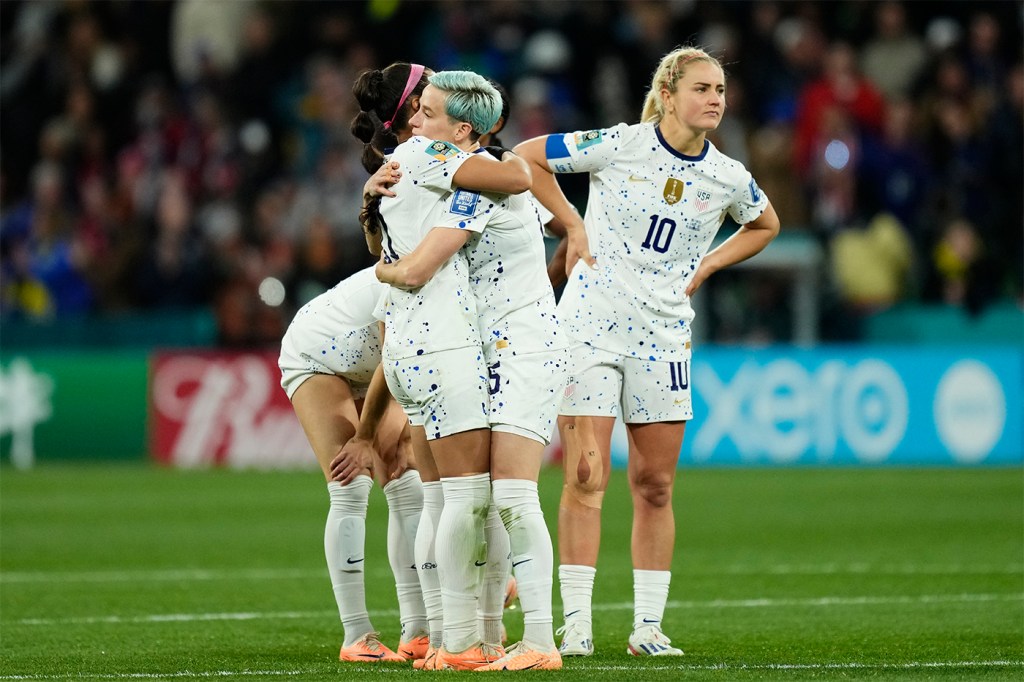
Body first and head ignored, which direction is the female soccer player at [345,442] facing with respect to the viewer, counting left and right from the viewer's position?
facing to the right of the viewer

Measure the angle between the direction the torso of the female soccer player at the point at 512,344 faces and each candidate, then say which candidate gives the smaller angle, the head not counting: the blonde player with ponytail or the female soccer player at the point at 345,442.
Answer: the female soccer player

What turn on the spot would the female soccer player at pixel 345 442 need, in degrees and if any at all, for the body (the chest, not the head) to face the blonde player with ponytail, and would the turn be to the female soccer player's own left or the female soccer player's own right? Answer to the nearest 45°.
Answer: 0° — they already face them

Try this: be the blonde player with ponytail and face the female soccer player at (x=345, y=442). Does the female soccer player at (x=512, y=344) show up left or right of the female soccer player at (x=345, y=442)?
left

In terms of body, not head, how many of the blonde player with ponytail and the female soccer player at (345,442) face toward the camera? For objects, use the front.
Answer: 1

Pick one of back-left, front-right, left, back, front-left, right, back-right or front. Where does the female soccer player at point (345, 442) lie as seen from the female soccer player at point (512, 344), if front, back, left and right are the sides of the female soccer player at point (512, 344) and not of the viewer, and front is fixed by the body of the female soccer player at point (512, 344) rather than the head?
front-right

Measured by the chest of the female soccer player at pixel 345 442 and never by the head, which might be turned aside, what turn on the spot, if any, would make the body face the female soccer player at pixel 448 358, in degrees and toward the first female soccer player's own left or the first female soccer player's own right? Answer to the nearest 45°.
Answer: approximately 45° to the first female soccer player's own right

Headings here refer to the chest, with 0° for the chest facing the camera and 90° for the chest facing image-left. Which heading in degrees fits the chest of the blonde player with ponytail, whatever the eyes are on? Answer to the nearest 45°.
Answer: approximately 0°

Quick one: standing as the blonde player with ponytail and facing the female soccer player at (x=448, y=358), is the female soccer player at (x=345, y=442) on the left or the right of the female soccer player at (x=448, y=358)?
right

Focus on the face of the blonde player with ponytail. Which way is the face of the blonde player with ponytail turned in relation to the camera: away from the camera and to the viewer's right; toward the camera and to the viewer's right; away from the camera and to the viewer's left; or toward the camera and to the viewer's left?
toward the camera and to the viewer's right
